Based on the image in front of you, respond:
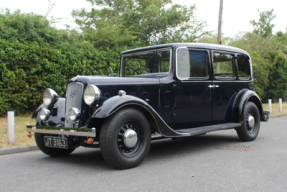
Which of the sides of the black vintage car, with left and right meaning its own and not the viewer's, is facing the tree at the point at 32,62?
right

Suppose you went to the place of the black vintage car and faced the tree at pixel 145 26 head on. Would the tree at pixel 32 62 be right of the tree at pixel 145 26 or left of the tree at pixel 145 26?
left

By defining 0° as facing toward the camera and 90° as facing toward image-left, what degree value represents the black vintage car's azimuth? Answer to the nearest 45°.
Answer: approximately 45°

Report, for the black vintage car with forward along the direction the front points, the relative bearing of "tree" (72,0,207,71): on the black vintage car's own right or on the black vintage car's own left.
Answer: on the black vintage car's own right
